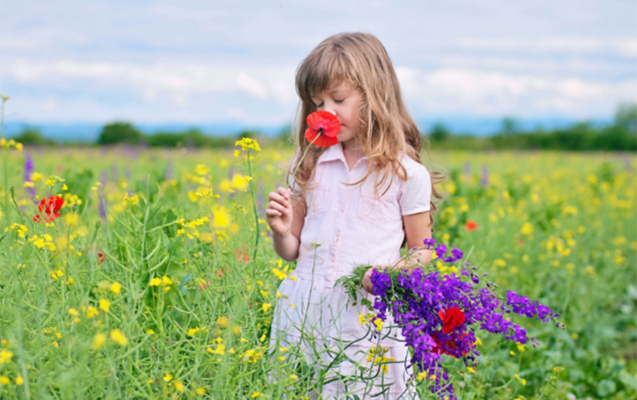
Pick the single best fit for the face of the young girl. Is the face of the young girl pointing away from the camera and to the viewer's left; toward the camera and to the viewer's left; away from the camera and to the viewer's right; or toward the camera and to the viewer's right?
toward the camera and to the viewer's left

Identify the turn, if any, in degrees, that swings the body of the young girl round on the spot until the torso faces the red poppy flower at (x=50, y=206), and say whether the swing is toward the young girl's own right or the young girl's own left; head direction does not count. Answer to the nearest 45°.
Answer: approximately 45° to the young girl's own right

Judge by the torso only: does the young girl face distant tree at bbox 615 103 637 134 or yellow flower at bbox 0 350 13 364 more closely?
the yellow flower

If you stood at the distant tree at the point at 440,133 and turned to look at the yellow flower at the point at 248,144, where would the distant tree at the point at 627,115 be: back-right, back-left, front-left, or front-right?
back-left

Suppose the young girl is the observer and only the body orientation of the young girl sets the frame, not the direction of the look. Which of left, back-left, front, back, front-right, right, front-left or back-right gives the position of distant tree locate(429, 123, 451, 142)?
back-right

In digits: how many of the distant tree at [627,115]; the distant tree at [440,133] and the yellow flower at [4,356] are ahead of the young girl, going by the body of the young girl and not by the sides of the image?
1

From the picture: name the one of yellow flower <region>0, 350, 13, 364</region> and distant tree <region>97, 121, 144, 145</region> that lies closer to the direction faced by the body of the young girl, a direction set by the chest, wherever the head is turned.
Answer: the yellow flower

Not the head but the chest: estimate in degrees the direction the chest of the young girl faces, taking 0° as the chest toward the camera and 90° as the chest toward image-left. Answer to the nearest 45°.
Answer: approximately 45°
